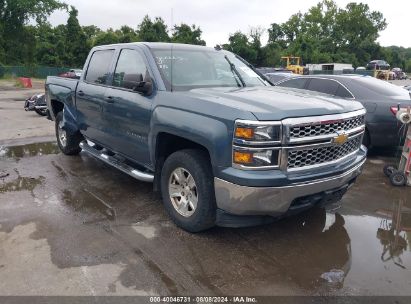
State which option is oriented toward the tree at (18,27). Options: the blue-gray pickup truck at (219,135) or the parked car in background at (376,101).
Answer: the parked car in background

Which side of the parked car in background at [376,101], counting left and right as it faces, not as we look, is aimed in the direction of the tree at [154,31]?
front

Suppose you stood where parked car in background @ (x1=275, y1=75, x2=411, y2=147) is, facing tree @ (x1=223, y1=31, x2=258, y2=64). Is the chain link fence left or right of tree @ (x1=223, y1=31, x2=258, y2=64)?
left

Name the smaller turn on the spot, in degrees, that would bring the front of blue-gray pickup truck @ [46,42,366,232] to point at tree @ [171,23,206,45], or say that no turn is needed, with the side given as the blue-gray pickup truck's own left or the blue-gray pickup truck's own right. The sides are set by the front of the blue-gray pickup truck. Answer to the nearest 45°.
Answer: approximately 135° to the blue-gray pickup truck's own left

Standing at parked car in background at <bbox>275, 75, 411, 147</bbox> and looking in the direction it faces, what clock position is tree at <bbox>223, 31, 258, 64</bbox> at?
The tree is roughly at 1 o'clock from the parked car in background.

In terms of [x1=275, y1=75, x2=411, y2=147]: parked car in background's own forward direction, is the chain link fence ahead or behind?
ahead

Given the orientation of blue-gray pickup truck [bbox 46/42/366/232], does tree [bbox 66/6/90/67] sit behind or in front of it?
behind

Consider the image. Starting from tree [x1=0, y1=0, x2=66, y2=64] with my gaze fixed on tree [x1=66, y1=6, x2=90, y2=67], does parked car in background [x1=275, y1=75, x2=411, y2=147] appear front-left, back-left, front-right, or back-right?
front-right

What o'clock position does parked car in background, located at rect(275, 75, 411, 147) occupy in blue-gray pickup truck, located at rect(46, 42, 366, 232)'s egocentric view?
The parked car in background is roughly at 9 o'clock from the blue-gray pickup truck.

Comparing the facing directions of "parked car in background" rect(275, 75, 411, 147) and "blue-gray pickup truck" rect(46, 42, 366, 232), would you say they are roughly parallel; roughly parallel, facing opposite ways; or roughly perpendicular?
roughly parallel, facing opposite ways

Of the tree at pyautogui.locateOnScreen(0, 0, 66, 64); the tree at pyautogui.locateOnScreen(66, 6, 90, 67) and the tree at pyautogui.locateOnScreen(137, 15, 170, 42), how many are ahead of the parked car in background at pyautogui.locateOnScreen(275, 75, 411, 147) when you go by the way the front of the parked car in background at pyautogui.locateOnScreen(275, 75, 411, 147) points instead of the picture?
3

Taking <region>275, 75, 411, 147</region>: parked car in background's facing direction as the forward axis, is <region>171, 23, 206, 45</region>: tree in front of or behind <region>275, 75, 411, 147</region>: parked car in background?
in front

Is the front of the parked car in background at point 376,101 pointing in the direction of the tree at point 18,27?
yes

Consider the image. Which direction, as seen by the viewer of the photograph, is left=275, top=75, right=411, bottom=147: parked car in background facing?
facing away from the viewer and to the left of the viewer
